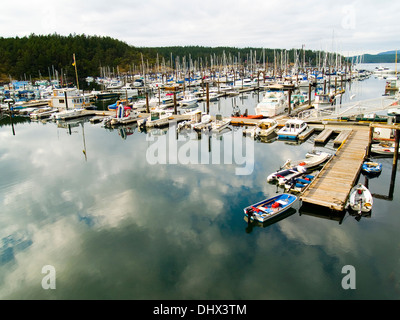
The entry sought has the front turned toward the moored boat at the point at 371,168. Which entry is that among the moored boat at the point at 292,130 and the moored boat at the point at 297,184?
the moored boat at the point at 297,184

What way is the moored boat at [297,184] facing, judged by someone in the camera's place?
facing away from the viewer and to the right of the viewer

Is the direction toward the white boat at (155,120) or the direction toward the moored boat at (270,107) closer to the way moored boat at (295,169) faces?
the moored boat

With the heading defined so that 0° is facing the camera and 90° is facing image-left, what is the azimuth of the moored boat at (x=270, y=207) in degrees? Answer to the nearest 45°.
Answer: approximately 225°
